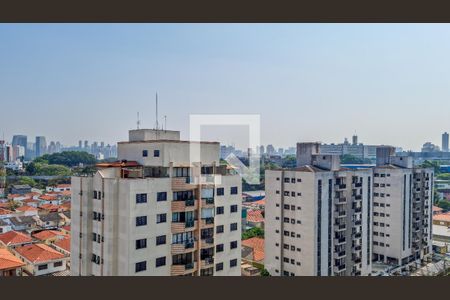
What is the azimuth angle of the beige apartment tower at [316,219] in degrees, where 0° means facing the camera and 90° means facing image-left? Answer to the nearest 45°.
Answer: approximately 315°

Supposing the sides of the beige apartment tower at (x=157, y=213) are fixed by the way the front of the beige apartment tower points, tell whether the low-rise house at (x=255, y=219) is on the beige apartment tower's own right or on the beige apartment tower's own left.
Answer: on the beige apartment tower's own left

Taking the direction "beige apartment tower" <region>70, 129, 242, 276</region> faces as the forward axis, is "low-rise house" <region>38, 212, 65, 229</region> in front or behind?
behind

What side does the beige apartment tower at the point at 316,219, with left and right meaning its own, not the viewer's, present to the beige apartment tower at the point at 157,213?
right

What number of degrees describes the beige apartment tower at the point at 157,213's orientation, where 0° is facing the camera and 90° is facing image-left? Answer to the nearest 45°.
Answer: approximately 315°

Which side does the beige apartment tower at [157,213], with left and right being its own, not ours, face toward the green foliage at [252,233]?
left

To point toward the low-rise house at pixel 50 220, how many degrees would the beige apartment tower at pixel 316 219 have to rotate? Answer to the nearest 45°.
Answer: approximately 135° to its right

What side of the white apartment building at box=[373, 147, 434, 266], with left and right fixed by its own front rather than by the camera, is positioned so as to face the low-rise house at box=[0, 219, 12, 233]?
right
